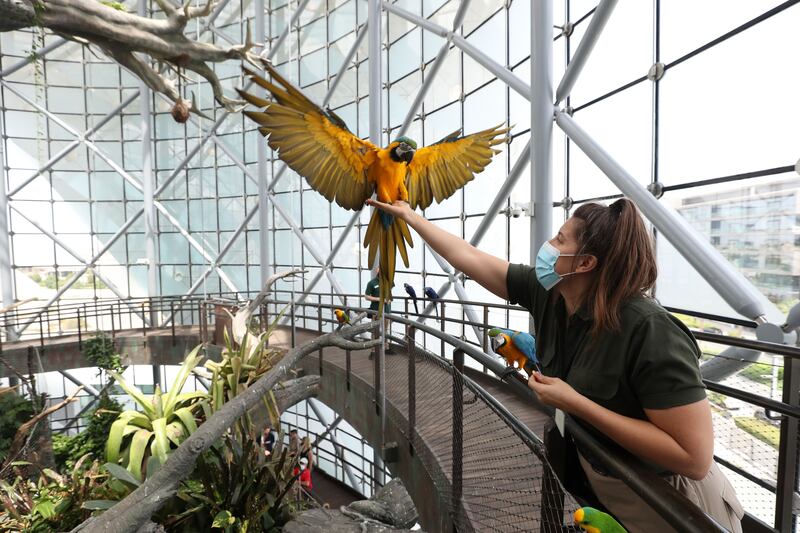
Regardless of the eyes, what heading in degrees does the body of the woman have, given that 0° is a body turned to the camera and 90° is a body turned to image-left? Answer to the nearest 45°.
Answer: approximately 90°

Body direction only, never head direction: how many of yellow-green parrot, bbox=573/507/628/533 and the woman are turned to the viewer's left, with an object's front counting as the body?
2

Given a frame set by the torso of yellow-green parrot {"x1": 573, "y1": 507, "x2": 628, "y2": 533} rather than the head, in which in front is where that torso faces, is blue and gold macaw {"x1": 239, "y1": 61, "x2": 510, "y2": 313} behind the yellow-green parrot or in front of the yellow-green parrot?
in front

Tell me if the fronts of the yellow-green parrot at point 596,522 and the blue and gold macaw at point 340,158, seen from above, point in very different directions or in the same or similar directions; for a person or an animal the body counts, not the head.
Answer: very different directions

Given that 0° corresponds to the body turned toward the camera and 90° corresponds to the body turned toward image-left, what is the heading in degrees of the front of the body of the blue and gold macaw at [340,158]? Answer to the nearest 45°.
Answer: approximately 315°

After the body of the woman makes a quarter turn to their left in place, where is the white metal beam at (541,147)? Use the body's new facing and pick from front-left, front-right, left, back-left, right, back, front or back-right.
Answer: back

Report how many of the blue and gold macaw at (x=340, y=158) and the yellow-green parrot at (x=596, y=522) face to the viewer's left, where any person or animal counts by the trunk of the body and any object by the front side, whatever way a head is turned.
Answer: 1

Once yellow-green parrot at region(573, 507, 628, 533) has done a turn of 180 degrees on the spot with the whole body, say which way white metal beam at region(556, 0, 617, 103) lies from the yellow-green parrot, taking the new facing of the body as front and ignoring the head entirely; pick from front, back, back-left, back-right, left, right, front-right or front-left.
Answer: left

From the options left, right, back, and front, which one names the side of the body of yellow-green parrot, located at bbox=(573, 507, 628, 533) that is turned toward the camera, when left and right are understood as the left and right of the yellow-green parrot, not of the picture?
left

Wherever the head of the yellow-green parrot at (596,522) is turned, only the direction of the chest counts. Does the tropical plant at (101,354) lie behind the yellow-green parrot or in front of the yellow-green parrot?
in front
